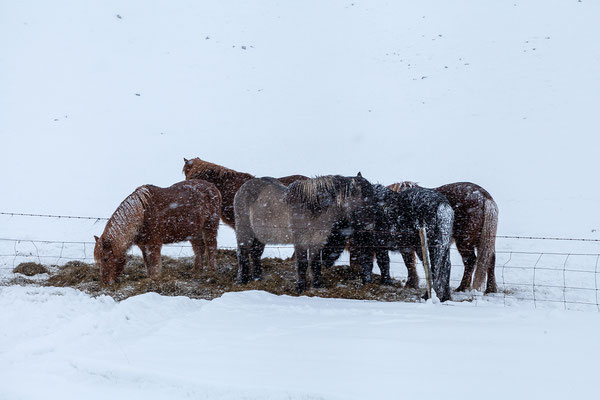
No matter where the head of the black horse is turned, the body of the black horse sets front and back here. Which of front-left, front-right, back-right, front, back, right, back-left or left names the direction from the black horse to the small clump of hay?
front-left

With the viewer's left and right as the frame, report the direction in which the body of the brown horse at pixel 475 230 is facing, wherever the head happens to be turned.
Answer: facing away from the viewer and to the left of the viewer

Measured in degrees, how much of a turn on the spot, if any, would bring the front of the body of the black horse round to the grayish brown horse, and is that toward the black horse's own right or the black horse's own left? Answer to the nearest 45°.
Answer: approximately 45° to the black horse's own left

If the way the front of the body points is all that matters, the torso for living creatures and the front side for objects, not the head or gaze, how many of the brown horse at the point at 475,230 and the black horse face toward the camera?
0

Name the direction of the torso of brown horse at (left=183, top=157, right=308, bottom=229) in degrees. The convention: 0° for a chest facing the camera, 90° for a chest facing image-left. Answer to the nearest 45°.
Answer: approximately 90°

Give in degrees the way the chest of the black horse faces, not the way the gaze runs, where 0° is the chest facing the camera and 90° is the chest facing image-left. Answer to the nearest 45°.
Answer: approximately 135°

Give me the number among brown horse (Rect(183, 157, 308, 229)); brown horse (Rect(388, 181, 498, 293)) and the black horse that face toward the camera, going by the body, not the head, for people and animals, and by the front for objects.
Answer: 0

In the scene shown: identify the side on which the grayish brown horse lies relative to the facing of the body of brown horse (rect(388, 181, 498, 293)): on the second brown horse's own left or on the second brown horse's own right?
on the second brown horse's own left

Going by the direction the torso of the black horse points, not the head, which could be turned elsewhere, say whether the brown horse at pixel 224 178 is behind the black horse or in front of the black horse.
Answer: in front

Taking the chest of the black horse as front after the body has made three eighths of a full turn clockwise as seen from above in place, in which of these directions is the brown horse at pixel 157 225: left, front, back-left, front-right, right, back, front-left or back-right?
back
